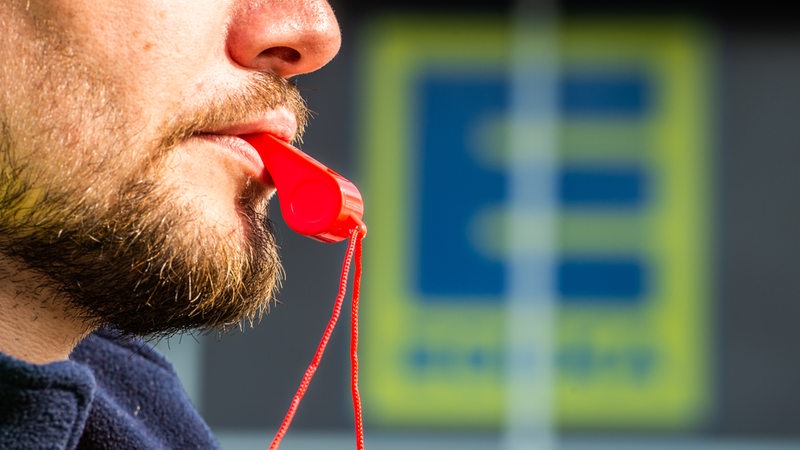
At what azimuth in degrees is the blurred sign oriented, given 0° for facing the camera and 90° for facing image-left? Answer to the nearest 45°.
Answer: approximately 0°
